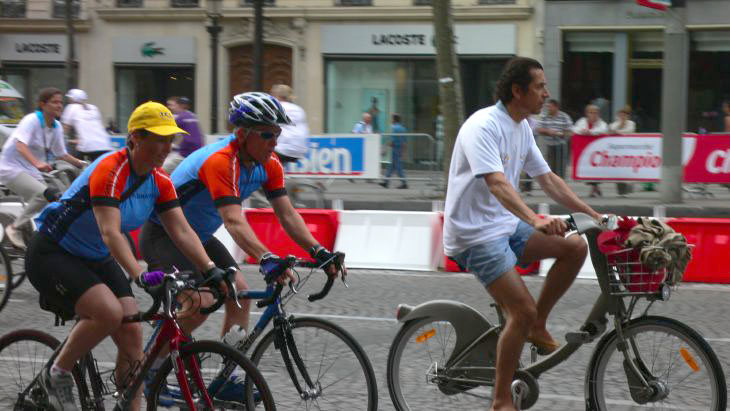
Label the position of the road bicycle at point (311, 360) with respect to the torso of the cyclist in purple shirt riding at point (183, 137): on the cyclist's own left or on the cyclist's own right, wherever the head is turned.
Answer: on the cyclist's own left

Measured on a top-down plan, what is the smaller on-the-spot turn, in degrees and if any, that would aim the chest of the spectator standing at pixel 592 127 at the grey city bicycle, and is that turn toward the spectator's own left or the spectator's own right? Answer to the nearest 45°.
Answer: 0° — they already face it

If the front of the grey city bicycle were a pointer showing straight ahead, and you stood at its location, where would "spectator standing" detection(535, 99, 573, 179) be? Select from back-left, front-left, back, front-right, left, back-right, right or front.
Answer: left

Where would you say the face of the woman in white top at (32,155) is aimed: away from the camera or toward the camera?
toward the camera

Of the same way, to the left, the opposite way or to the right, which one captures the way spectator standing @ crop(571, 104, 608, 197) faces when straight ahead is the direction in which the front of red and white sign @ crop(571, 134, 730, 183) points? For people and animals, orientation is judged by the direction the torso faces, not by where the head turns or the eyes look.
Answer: the same way

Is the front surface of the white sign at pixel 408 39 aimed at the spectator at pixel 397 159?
yes

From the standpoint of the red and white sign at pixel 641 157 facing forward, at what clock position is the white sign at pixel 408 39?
The white sign is roughly at 5 o'clock from the red and white sign.

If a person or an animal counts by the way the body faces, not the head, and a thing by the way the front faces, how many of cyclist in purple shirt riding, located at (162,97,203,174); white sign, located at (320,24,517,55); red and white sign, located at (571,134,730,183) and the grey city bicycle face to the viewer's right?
1

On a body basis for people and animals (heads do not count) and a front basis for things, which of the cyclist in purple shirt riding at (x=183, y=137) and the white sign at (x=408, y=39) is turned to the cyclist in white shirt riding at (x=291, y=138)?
the white sign

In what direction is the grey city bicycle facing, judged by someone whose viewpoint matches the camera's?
facing to the right of the viewer

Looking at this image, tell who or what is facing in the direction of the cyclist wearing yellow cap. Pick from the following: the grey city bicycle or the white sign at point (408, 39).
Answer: the white sign

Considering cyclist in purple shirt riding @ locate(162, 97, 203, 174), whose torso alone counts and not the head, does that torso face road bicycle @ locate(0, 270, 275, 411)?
no

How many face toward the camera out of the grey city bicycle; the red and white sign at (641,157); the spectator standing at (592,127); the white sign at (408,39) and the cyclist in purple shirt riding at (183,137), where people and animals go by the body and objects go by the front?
3

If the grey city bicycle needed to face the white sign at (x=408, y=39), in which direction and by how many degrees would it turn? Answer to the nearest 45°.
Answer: approximately 90° to its left

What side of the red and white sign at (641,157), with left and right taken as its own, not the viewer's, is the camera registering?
front

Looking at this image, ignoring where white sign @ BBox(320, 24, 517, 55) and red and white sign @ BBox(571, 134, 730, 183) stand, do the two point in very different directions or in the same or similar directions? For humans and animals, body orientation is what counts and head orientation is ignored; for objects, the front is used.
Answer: same or similar directions

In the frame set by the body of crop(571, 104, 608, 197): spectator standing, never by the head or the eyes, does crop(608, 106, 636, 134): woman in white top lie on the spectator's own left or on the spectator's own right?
on the spectator's own left

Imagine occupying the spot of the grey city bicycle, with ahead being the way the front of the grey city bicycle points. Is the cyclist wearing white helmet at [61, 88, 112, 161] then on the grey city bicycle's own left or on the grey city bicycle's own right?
on the grey city bicycle's own left

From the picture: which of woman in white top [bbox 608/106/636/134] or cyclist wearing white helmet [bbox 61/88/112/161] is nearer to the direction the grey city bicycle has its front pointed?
the woman in white top

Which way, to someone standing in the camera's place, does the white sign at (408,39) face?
facing the viewer

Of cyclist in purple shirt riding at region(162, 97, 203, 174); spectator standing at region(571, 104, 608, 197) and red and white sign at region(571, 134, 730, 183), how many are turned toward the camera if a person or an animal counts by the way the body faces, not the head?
2

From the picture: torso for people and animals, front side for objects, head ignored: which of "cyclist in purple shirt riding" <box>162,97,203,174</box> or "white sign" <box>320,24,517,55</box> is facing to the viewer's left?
the cyclist in purple shirt riding
